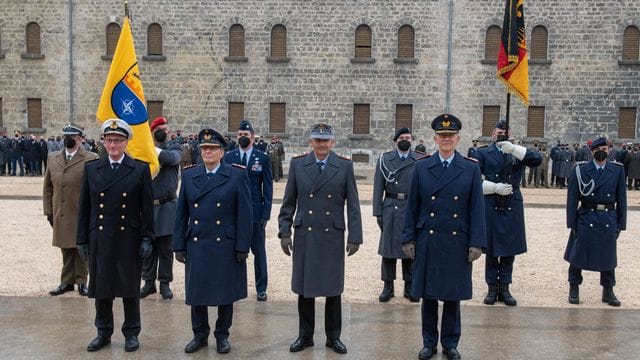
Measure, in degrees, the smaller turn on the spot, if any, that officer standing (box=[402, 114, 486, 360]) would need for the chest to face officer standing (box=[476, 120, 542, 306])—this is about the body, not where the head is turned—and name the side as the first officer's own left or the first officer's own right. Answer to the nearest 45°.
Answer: approximately 180°

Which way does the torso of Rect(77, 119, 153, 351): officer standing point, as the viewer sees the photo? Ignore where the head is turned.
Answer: toward the camera

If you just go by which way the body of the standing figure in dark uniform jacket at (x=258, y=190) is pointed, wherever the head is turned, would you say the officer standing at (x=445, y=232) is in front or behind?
in front

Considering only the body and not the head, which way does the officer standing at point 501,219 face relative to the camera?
toward the camera

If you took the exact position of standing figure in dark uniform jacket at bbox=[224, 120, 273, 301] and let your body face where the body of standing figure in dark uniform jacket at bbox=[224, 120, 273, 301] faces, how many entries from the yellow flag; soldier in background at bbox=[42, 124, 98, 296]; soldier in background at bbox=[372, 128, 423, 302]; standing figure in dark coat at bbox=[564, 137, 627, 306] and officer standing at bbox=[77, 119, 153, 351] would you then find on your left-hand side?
2

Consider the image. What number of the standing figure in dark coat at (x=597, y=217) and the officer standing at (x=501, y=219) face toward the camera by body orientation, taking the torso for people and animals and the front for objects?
2

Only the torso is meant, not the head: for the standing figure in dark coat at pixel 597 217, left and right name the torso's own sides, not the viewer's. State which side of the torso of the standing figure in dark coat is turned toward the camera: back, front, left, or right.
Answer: front

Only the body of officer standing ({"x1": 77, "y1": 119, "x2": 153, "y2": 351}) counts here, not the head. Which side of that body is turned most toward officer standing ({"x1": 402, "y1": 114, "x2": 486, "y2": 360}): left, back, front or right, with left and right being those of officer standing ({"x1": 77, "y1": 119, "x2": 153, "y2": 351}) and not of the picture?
left

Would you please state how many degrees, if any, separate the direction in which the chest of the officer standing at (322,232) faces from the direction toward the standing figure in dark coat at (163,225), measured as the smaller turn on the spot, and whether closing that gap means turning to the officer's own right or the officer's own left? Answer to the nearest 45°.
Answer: approximately 135° to the officer's own right

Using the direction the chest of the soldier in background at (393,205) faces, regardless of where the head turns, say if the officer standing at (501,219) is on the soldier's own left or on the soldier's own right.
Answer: on the soldier's own left

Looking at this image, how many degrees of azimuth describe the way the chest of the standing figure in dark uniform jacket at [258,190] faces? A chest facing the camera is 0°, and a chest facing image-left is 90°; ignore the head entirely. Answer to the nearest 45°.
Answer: approximately 0°

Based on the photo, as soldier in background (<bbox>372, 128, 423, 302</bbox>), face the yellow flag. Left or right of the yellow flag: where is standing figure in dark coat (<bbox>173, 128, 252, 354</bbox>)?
left

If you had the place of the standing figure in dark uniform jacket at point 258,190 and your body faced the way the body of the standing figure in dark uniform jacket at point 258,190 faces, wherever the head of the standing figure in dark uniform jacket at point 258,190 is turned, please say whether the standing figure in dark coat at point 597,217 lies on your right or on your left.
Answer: on your left

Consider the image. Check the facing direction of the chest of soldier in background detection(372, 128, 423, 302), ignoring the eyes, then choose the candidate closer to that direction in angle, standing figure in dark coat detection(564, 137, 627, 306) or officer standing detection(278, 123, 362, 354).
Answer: the officer standing
